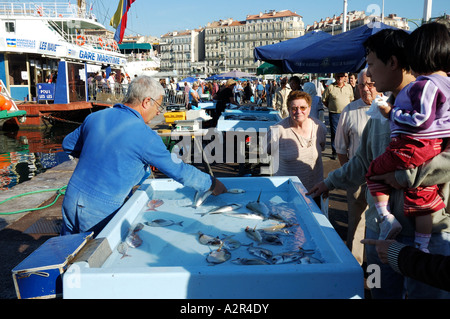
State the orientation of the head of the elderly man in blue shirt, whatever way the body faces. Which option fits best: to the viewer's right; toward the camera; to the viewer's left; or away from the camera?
to the viewer's right

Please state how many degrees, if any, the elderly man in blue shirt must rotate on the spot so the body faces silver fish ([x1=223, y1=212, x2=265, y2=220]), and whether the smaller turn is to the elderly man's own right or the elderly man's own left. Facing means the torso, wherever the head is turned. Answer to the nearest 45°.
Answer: approximately 45° to the elderly man's own right

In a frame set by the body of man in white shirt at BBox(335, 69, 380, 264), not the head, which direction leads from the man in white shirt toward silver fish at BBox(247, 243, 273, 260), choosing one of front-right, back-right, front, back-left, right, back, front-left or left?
front-right

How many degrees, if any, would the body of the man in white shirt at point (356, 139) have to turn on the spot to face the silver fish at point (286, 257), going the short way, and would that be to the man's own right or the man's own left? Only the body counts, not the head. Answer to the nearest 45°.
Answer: approximately 45° to the man's own right

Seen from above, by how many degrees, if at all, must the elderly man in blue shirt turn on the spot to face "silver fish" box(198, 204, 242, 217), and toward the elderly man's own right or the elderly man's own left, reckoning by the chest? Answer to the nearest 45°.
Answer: approximately 45° to the elderly man's own right

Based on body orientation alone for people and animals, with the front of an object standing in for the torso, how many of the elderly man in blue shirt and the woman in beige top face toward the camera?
1

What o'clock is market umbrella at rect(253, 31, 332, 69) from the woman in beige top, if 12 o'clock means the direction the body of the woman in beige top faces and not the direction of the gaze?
The market umbrella is roughly at 6 o'clock from the woman in beige top.

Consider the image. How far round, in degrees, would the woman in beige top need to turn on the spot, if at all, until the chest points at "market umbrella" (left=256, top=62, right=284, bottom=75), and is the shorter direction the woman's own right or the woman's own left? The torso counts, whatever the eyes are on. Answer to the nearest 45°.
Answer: approximately 180°

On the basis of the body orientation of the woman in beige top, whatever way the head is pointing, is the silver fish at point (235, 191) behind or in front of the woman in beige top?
in front

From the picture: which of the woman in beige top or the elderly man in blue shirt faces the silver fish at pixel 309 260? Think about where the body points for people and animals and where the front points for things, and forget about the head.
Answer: the woman in beige top

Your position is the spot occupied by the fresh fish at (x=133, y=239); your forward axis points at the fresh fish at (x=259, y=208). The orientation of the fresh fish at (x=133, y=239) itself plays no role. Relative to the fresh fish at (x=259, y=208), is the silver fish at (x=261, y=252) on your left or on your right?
right

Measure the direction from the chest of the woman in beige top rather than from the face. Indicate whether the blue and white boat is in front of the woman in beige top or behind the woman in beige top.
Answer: behind
